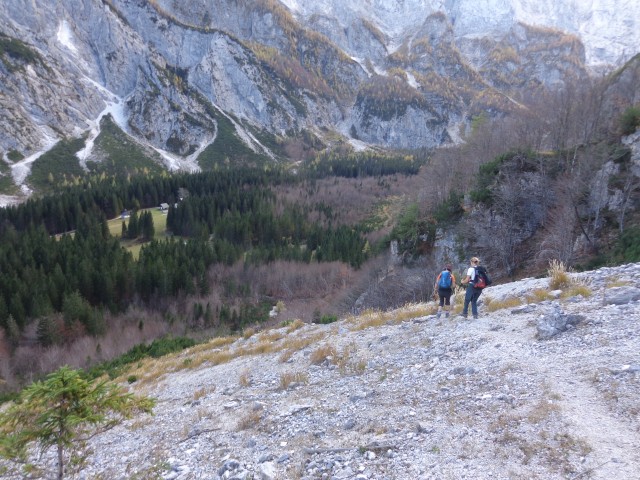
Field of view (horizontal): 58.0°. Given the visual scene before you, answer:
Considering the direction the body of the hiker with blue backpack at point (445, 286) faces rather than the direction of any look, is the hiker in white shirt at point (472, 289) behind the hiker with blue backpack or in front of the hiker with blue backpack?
behind

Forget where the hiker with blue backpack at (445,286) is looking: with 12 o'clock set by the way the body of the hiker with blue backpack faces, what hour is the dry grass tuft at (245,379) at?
The dry grass tuft is roughly at 8 o'clock from the hiker with blue backpack.

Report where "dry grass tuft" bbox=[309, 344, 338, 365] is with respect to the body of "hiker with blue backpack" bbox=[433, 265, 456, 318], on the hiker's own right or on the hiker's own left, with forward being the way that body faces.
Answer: on the hiker's own left

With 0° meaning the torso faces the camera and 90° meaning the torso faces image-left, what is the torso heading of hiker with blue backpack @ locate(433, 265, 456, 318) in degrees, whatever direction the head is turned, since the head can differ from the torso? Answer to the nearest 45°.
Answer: approximately 180°

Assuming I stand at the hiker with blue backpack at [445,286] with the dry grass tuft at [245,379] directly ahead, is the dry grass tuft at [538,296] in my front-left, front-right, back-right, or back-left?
back-left

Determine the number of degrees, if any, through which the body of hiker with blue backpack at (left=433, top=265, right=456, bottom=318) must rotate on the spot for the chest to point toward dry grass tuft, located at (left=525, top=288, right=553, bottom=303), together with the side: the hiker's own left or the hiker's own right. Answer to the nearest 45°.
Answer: approximately 90° to the hiker's own right
